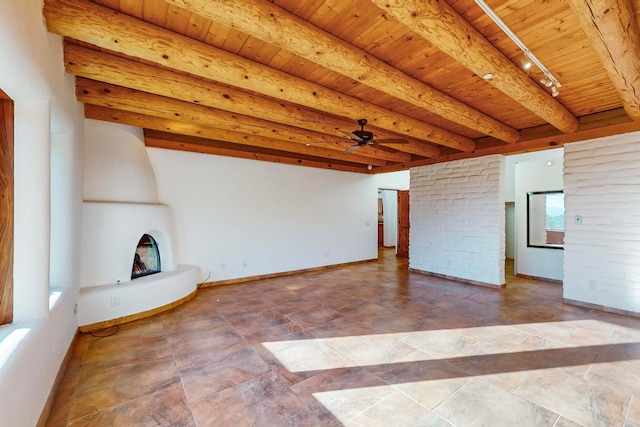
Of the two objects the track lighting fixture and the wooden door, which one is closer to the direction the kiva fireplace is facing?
the track lighting fixture

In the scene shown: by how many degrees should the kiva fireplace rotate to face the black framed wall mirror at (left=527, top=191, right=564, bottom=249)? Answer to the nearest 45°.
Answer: approximately 45° to its left

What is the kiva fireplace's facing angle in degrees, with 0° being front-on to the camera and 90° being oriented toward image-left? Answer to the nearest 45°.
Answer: approximately 315°

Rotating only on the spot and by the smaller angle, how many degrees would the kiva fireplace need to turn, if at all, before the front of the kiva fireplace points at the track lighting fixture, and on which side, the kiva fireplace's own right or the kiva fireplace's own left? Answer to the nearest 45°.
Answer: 0° — it already faces it

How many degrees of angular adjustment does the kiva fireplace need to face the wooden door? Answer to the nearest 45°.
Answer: approximately 45° to its left
